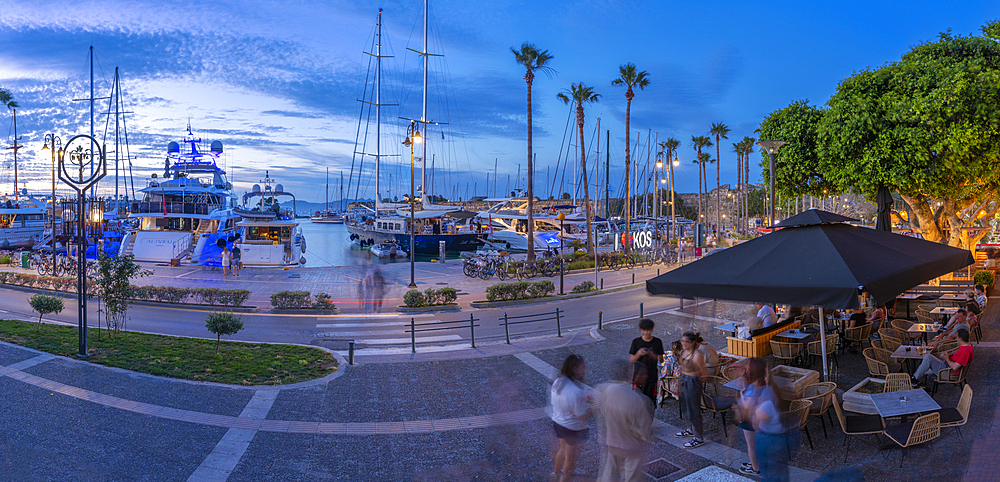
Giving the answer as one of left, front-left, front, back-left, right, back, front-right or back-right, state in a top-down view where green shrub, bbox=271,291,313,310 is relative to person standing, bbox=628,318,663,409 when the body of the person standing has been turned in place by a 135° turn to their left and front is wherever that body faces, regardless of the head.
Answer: left

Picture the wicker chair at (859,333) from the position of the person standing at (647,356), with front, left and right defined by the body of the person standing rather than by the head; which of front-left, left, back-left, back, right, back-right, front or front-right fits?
back-left

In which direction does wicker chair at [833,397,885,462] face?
to the viewer's right

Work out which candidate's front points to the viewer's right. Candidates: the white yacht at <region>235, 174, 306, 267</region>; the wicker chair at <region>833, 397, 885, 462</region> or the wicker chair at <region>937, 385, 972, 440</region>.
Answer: the wicker chair at <region>833, 397, 885, 462</region>

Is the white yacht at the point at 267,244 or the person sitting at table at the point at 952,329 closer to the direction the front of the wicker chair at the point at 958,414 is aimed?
the white yacht

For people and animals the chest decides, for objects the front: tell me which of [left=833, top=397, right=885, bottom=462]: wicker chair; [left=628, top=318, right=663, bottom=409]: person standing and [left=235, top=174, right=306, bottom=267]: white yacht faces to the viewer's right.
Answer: the wicker chair

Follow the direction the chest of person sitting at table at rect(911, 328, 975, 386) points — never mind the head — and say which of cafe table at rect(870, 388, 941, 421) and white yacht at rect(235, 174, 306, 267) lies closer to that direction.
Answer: the white yacht

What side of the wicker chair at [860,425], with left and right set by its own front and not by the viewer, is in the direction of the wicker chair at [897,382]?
left

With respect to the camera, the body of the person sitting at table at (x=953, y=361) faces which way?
to the viewer's left

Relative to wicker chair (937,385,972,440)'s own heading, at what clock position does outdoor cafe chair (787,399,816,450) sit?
The outdoor cafe chair is roughly at 11 o'clock from the wicker chair.

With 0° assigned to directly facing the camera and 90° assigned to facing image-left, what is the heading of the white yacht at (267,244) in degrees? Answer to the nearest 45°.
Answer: approximately 180°

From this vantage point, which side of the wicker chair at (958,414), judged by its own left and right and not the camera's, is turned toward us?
left
